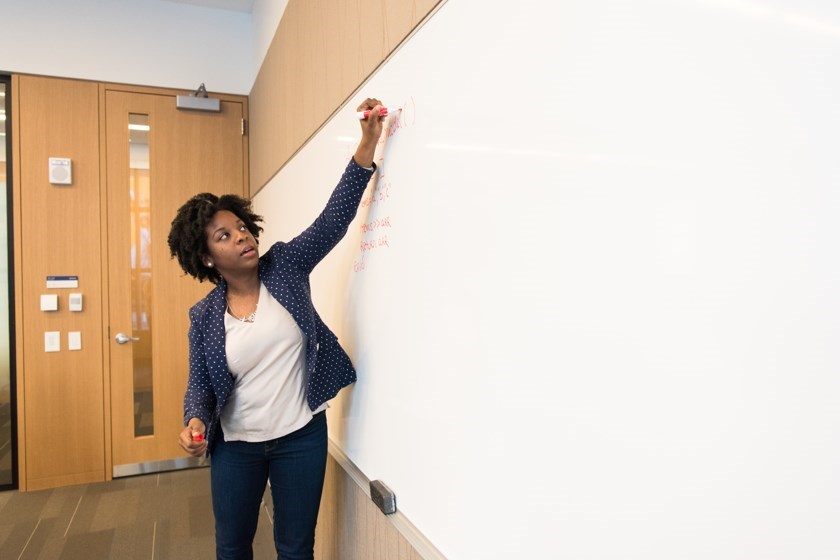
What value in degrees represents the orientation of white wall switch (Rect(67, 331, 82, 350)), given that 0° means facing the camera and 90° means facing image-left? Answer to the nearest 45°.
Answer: approximately 0°

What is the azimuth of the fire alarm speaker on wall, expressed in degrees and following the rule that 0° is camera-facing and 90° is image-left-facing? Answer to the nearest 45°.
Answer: approximately 0°

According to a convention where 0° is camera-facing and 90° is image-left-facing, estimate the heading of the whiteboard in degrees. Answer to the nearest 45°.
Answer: approximately 45°

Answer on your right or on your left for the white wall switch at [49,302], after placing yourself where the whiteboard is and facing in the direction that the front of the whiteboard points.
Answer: on your right

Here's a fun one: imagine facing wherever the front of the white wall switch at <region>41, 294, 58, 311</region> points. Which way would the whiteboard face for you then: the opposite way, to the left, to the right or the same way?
to the right

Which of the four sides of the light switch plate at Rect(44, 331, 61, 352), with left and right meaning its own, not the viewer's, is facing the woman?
front

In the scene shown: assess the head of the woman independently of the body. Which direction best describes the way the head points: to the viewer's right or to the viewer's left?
to the viewer's right
